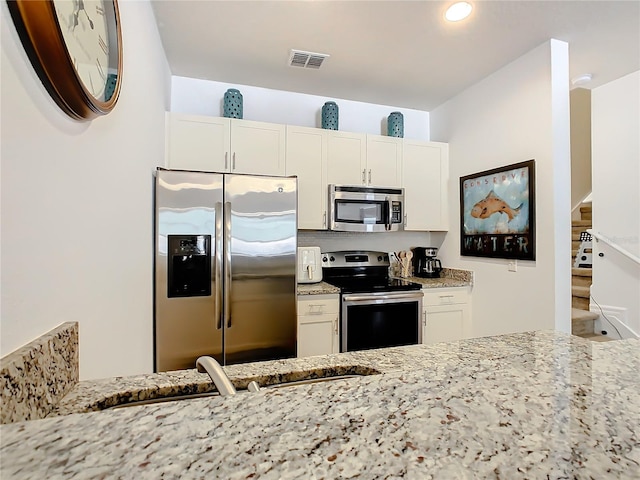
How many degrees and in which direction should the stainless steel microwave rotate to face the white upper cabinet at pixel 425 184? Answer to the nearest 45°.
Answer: approximately 135° to its left

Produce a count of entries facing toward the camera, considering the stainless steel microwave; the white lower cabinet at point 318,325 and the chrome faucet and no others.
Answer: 2

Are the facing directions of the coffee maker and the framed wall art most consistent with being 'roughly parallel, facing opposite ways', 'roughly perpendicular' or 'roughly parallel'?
roughly perpendicular

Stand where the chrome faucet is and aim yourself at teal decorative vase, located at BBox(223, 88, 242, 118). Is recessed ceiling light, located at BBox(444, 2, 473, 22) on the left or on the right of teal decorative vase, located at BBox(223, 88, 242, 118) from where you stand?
right

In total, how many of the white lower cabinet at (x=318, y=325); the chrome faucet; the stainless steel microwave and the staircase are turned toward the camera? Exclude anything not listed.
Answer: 3

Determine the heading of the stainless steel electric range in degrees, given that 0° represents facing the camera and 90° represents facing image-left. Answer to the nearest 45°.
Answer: approximately 315°

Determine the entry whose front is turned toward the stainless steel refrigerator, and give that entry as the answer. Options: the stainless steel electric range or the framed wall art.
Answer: the framed wall art

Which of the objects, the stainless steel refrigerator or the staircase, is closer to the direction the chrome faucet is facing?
the stainless steel refrigerator
